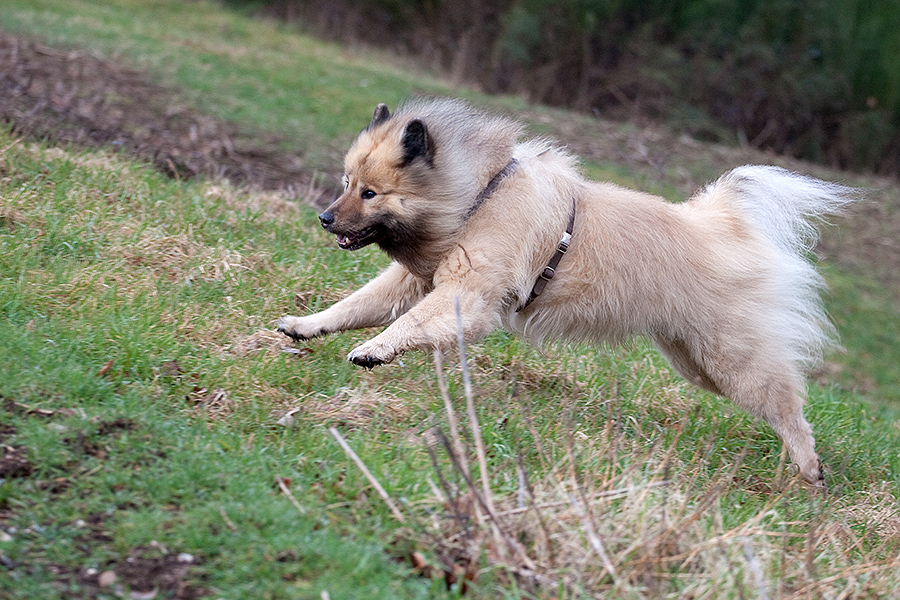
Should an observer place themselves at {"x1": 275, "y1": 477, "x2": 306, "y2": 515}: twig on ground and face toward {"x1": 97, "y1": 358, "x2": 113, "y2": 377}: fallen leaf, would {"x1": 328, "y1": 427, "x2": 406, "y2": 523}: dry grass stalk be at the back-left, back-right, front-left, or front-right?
back-right

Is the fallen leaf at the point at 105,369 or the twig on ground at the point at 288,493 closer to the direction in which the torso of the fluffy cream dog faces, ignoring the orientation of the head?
the fallen leaf

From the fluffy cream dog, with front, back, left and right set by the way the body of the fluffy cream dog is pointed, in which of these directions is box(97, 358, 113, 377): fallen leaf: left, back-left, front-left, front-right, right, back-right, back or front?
front-left

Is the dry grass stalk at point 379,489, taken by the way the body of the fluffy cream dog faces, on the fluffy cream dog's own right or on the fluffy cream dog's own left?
on the fluffy cream dog's own left

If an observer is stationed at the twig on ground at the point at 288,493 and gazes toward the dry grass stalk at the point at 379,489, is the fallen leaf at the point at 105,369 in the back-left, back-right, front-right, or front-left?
back-left

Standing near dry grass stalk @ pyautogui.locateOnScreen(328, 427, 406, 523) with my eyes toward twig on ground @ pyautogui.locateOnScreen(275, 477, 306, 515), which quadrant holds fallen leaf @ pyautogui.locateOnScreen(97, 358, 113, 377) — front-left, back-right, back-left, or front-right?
front-right

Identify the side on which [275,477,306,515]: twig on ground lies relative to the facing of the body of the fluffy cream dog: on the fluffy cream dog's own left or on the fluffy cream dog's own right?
on the fluffy cream dog's own left

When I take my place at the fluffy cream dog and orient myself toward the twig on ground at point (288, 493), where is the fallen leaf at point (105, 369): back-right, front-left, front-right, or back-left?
front-right

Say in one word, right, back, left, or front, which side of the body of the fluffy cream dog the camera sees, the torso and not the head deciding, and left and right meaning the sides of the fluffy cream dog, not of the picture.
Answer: left
